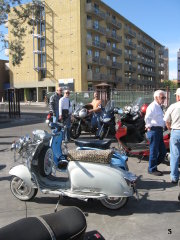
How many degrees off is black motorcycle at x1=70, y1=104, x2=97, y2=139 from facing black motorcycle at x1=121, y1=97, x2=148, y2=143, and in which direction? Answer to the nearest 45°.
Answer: approximately 90° to its left

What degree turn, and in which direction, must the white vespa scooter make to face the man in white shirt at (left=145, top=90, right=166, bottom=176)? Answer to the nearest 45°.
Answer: approximately 135° to its right

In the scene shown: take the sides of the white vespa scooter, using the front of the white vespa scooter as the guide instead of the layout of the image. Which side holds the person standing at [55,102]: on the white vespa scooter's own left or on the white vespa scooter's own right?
on the white vespa scooter's own right

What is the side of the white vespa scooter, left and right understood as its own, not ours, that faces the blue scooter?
right

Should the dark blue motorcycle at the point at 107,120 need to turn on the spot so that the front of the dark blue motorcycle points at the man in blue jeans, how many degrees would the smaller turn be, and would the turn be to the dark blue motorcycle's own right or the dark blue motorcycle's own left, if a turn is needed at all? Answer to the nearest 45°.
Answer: approximately 45° to the dark blue motorcycle's own left

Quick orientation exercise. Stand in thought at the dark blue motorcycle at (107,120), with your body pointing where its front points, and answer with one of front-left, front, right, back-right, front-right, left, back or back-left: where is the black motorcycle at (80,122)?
right

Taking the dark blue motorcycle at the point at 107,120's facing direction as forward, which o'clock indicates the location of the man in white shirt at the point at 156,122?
The man in white shirt is roughly at 10 o'clock from the dark blue motorcycle.

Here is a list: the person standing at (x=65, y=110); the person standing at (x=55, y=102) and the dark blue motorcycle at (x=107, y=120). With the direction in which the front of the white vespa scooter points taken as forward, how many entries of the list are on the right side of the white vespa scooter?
3

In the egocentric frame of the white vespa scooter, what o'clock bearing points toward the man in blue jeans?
The man in blue jeans is roughly at 5 o'clock from the white vespa scooter.

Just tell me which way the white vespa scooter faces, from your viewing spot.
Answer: facing to the left of the viewer

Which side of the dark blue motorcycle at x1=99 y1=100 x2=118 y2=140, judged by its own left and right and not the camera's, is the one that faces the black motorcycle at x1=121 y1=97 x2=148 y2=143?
left

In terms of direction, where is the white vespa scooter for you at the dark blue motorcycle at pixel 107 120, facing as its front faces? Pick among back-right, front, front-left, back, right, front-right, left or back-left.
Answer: front-left

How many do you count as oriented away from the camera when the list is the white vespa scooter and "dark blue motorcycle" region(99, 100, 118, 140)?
0

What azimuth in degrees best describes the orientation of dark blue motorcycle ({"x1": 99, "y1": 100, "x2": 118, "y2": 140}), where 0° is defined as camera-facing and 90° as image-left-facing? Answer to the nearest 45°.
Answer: approximately 45°

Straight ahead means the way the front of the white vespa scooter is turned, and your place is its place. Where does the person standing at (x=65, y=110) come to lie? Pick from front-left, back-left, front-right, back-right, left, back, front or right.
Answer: right

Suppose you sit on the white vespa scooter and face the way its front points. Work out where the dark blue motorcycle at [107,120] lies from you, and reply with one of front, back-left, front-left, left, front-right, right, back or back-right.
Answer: right

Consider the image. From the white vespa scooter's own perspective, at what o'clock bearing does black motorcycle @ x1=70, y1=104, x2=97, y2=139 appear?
The black motorcycle is roughly at 3 o'clock from the white vespa scooter.
